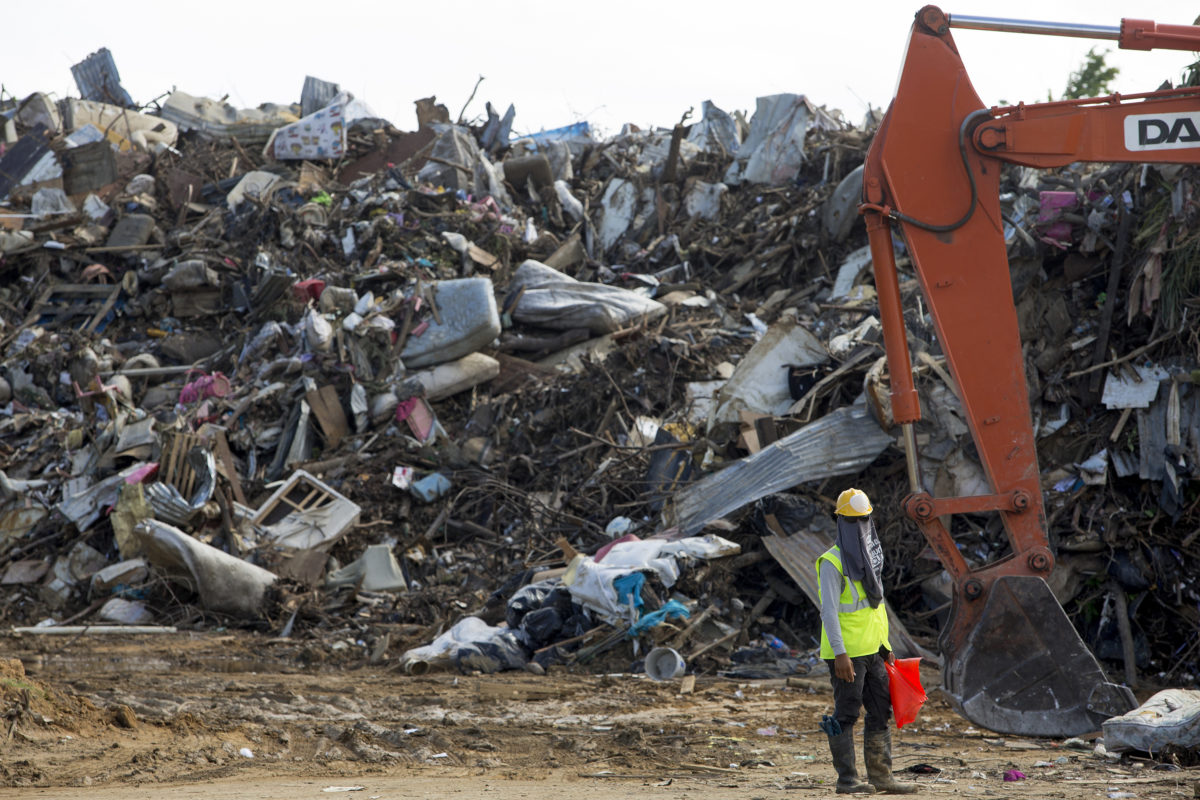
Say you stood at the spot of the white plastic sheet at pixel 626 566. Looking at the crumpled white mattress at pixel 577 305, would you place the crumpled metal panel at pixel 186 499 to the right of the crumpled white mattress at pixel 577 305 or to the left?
left

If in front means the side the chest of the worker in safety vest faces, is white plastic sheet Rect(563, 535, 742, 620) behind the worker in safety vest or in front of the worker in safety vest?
behind
